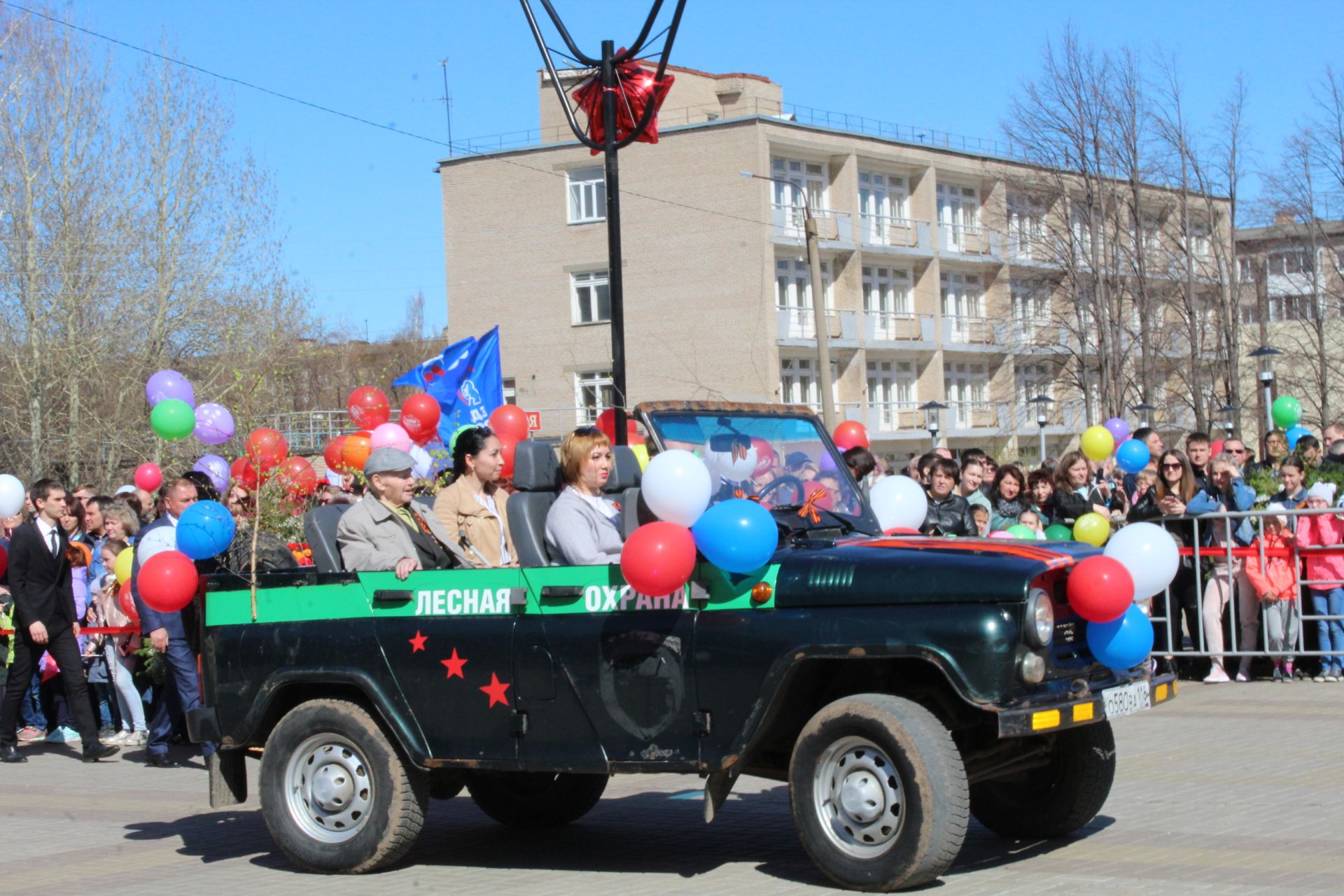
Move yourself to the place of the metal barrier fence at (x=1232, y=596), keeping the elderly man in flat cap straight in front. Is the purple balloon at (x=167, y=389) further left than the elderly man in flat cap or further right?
right

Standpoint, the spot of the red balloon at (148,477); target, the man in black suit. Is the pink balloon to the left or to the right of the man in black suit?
left

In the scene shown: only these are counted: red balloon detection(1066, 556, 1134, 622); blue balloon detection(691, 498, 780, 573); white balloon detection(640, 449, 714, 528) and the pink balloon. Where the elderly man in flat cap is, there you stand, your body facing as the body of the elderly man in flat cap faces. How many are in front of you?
3

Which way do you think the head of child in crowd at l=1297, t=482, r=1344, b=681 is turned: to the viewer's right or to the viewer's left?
to the viewer's left

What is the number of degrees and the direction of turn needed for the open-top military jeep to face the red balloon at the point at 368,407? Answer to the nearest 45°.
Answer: approximately 180°

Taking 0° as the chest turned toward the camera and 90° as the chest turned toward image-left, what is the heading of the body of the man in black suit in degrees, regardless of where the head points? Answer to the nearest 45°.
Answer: approximately 315°

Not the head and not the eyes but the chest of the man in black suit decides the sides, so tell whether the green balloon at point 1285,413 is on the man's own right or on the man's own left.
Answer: on the man's own left

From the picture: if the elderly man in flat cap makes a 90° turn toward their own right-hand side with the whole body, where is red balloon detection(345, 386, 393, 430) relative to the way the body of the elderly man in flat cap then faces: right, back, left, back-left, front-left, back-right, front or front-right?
back-right

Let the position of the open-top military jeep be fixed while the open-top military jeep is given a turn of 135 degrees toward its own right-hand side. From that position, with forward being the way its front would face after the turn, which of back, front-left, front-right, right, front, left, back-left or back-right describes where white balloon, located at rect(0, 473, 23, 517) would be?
front-right

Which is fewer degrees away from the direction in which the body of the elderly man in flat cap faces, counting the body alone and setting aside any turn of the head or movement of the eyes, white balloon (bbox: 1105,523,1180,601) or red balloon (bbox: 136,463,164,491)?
the white balloon

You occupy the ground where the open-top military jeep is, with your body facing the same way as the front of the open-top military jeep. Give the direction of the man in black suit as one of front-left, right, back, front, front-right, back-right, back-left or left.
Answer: back

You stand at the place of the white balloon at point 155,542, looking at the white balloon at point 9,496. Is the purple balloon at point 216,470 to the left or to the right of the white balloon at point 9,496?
right
